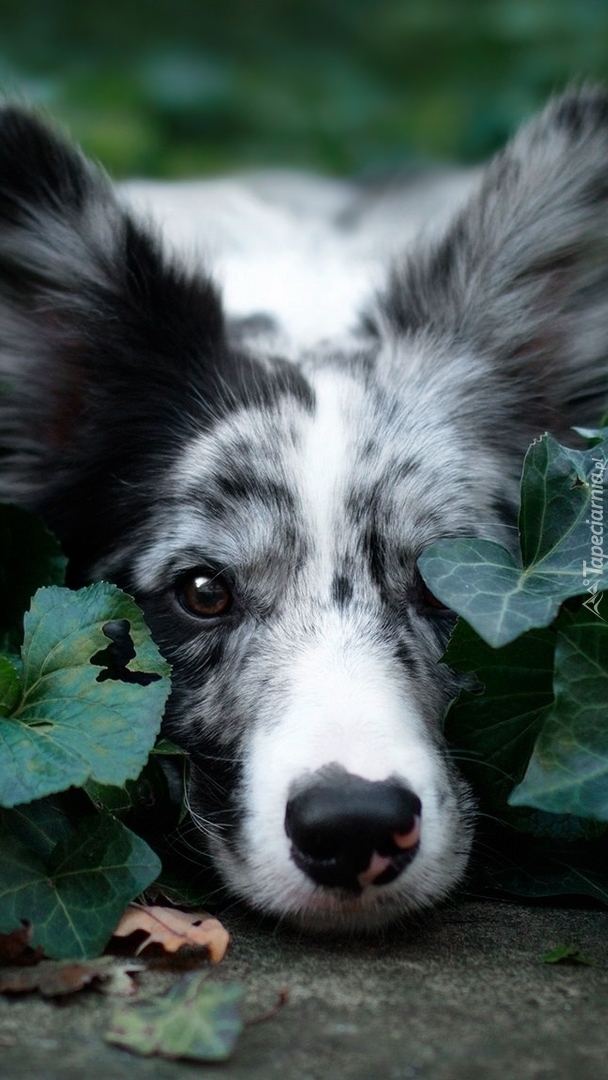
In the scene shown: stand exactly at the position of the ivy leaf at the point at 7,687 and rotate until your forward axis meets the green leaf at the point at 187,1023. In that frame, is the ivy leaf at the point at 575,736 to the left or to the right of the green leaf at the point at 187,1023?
left

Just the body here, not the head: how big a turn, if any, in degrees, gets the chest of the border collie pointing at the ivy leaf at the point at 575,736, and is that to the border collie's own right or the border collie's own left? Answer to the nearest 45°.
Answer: approximately 45° to the border collie's own left

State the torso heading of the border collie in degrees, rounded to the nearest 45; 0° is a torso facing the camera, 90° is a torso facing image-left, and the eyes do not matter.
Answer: approximately 0°
